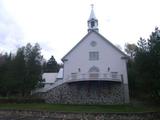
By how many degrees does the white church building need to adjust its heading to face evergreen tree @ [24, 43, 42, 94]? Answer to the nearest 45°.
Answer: approximately 135° to its right

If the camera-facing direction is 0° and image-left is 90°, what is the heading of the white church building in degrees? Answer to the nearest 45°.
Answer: approximately 0°
